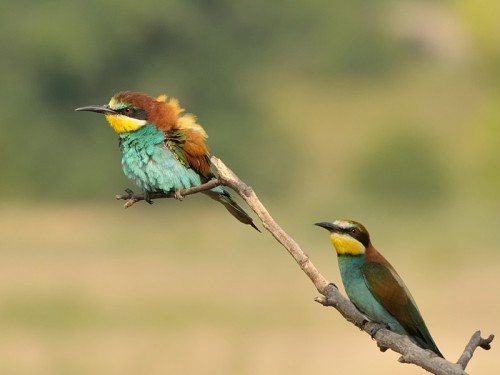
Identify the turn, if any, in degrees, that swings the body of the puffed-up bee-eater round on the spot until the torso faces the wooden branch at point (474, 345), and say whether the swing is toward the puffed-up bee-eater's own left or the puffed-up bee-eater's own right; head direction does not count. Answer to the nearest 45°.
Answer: approximately 135° to the puffed-up bee-eater's own left

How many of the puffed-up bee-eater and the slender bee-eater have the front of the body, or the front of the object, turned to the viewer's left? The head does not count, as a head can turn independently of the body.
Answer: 2

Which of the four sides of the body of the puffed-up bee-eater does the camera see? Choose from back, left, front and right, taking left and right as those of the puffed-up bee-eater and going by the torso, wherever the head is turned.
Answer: left

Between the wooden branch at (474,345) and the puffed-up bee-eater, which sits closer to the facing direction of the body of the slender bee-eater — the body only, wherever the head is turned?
the puffed-up bee-eater

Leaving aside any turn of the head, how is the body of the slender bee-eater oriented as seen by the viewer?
to the viewer's left

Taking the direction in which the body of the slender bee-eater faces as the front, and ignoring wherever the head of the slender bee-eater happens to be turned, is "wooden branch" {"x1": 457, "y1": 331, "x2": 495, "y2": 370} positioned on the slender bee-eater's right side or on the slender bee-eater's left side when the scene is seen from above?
on the slender bee-eater's left side

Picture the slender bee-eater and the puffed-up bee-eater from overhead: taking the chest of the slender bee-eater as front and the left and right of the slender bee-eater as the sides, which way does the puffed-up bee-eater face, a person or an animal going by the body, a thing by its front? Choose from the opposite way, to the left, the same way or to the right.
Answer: the same way
